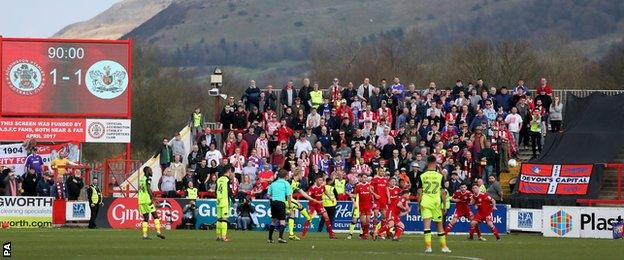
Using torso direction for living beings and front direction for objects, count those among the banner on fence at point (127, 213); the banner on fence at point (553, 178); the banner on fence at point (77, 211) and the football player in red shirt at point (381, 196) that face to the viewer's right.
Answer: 0

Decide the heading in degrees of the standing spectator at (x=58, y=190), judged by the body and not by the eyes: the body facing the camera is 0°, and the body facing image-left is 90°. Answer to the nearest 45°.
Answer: approximately 0°

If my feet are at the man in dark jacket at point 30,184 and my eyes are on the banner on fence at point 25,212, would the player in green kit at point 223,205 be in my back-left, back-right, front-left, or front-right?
front-left

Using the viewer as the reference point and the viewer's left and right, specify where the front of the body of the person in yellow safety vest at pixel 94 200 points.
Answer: facing the viewer and to the right of the viewer

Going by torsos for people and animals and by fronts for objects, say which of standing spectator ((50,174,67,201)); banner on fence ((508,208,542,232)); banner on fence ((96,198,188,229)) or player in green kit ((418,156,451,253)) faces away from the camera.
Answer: the player in green kit

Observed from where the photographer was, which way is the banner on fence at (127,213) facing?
facing the viewer

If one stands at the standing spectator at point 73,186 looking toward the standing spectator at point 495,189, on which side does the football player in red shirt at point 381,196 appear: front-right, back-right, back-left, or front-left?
front-right

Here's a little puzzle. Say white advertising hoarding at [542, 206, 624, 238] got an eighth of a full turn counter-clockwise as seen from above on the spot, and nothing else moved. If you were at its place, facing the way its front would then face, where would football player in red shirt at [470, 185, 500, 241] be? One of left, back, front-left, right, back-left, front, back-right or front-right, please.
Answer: right

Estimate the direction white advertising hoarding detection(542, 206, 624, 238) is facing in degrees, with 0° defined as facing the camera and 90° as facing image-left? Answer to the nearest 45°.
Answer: approximately 0°

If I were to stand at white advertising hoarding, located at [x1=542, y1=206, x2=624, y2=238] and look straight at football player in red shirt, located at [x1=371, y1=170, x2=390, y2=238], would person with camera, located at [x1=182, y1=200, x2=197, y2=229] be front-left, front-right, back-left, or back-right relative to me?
front-right

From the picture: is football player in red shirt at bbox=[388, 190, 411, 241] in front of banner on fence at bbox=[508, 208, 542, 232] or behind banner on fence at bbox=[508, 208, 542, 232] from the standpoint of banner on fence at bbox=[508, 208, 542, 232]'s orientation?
in front
